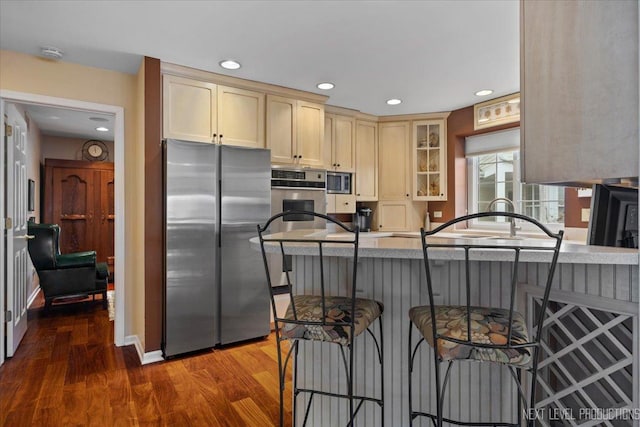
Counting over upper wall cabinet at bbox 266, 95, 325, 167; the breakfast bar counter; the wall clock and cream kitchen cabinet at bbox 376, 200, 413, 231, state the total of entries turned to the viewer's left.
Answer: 0

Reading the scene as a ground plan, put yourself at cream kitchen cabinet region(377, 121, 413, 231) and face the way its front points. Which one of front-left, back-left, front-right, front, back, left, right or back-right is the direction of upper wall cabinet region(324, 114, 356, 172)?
front-right

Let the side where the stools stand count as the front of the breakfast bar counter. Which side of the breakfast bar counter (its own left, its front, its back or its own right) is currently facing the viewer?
front

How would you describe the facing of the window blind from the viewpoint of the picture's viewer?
facing the viewer and to the left of the viewer

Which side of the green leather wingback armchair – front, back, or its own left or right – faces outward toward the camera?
right

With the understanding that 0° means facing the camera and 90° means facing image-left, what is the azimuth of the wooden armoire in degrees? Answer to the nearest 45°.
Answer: approximately 0°

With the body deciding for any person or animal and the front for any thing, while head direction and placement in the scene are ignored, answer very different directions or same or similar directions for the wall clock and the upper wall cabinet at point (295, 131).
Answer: same or similar directions

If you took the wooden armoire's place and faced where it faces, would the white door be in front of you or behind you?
in front

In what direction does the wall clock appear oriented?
toward the camera

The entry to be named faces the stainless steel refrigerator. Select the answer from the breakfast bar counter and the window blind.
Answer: the window blind

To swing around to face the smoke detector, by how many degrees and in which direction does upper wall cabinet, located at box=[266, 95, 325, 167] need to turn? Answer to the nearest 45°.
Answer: approximately 90° to its right

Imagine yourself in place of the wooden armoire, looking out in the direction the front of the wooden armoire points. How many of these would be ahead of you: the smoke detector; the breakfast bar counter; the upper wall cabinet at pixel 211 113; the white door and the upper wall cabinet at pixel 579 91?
5

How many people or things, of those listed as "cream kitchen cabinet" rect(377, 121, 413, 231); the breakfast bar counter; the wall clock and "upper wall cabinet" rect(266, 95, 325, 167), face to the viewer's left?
0

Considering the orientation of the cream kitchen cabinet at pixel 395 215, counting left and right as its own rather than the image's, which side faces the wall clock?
right

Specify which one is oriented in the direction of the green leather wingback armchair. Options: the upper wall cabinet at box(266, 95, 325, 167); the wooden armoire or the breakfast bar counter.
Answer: the wooden armoire
